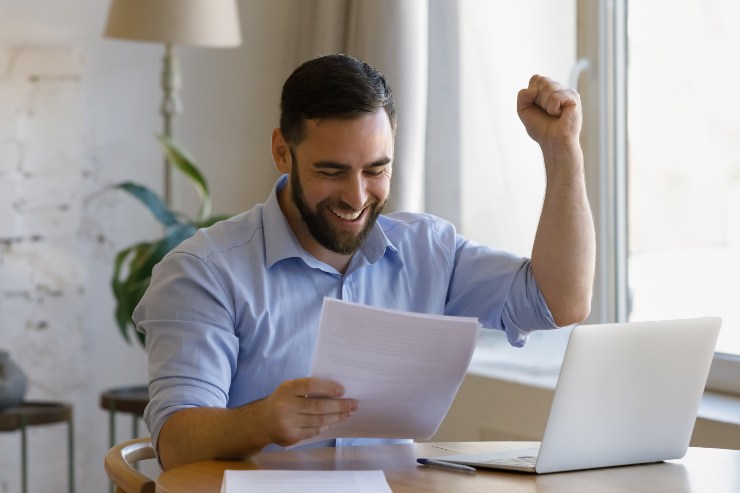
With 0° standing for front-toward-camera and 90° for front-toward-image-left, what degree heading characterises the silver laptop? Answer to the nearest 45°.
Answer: approximately 135°

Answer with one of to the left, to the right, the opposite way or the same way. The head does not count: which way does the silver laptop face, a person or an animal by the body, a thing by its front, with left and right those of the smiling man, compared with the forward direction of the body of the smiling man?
the opposite way

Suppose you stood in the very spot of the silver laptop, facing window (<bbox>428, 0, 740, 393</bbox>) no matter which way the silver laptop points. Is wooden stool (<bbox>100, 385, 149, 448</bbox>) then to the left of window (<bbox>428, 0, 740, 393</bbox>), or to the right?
left

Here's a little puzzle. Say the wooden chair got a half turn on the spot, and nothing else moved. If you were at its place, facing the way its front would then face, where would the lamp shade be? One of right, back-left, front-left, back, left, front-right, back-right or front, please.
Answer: front-right

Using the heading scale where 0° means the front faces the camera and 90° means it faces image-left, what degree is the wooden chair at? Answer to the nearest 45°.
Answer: approximately 315°

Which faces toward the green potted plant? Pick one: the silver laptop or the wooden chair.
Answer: the silver laptop

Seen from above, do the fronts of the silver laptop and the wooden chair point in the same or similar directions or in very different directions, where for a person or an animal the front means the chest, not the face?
very different directions
